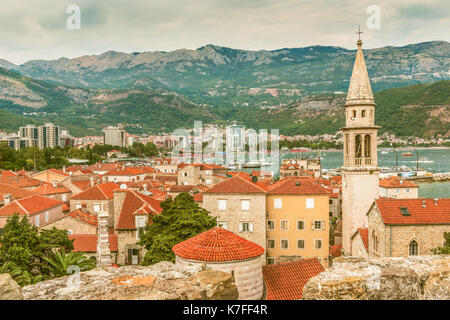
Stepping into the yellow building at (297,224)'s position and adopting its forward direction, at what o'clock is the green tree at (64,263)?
The green tree is roughly at 1 o'clock from the yellow building.

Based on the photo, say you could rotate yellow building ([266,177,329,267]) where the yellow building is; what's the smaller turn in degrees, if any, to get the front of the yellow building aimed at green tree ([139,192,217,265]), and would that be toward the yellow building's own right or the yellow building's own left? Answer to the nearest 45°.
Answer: approximately 45° to the yellow building's own right

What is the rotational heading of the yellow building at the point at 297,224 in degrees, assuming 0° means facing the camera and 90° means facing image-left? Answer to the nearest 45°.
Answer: approximately 0°

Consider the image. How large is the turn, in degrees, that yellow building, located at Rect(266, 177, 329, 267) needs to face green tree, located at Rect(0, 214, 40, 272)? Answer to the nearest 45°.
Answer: approximately 45° to its right

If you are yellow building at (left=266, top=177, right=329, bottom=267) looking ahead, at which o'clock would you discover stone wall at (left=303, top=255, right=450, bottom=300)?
The stone wall is roughly at 12 o'clock from the yellow building.
